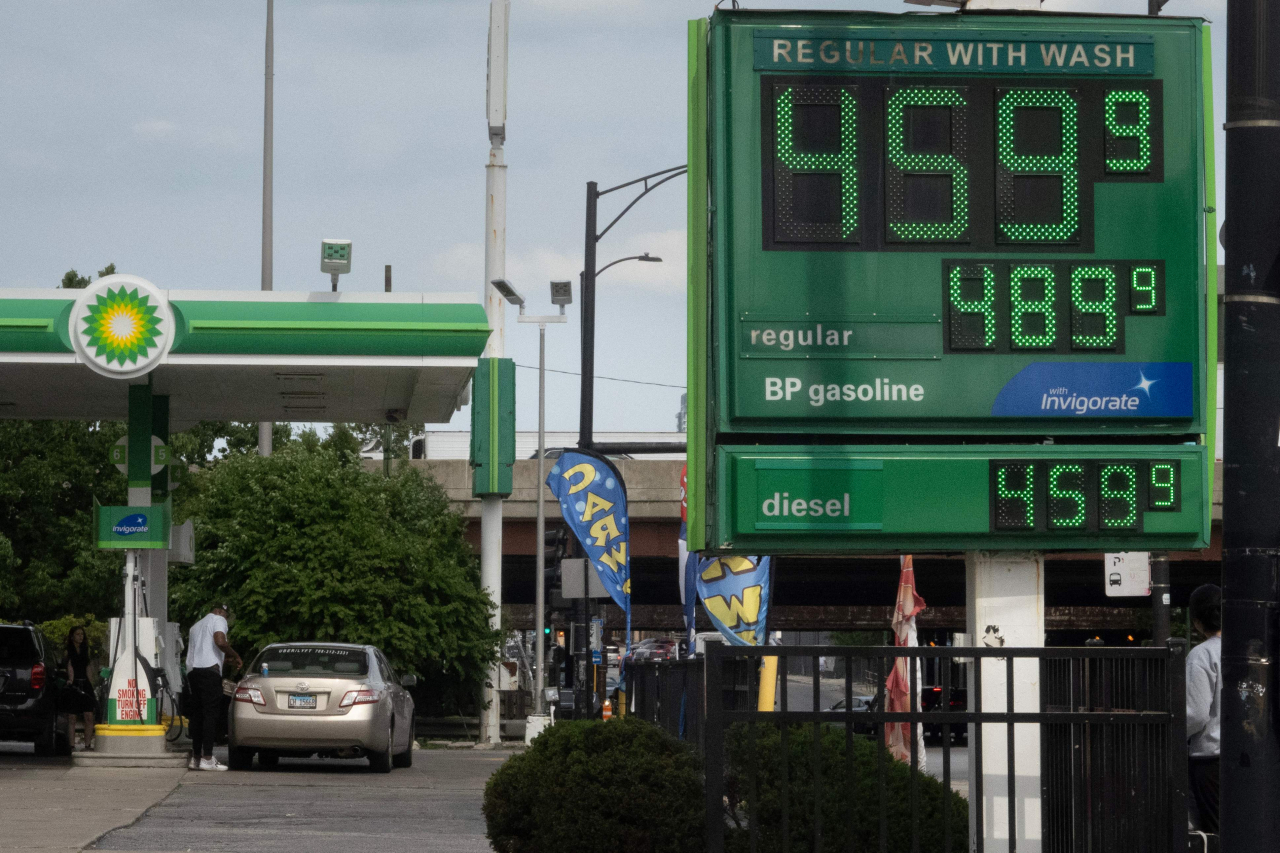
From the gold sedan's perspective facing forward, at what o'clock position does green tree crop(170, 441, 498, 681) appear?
The green tree is roughly at 12 o'clock from the gold sedan.

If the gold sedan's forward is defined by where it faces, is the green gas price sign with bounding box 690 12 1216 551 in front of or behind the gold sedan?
behind

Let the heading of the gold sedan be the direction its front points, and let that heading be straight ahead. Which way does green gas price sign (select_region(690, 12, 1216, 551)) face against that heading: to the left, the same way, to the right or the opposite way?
the opposite way

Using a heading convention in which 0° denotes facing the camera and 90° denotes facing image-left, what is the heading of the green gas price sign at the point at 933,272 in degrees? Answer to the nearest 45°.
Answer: approximately 0°

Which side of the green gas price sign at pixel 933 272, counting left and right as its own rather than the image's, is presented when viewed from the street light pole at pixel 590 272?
back

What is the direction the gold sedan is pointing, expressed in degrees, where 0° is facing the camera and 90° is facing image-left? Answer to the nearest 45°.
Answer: approximately 180°

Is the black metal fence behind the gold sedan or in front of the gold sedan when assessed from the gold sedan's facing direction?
behind

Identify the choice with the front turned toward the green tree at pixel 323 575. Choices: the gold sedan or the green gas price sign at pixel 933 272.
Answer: the gold sedan

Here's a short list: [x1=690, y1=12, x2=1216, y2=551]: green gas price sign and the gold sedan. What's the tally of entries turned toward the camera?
1

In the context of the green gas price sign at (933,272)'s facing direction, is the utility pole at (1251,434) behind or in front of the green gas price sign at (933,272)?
in front

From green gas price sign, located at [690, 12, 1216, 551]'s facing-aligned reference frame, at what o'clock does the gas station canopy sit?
The gas station canopy is roughly at 5 o'clock from the green gas price sign.

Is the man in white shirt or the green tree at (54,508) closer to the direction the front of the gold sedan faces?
the green tree
